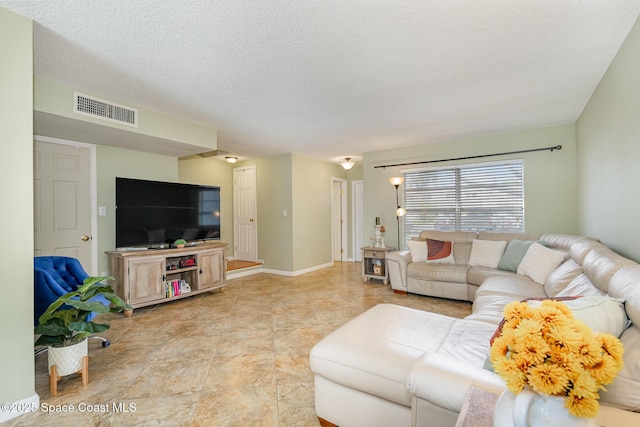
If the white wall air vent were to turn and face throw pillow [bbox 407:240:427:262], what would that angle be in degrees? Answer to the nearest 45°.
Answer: approximately 45° to its left

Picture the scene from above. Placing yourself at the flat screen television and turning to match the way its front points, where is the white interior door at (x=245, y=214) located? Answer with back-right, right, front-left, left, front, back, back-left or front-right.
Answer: left

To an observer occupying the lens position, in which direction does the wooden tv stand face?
facing the viewer and to the right of the viewer

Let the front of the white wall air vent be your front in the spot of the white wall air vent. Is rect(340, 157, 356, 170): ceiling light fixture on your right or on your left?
on your left

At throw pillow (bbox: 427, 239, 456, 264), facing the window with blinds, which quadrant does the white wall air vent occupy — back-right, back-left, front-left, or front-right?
back-left

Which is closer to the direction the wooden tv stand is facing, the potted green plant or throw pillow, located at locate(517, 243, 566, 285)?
the throw pillow

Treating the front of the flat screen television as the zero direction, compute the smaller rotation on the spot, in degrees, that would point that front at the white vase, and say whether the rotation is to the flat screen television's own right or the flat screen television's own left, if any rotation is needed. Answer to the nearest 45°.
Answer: approximately 45° to the flat screen television's own right

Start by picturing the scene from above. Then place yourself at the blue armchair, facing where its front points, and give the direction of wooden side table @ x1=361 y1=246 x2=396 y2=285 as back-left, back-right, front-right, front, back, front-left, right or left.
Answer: front-left

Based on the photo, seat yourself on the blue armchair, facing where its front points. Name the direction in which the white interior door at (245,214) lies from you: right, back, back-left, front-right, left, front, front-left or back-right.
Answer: left

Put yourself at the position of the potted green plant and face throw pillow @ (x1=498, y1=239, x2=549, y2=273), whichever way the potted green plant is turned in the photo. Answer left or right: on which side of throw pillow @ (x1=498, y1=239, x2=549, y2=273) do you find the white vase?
right

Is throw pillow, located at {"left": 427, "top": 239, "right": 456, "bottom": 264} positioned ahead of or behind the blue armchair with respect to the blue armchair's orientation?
ahead

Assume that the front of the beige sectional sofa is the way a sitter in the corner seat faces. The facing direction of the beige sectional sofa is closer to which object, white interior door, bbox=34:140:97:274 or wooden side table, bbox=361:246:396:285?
the white interior door
